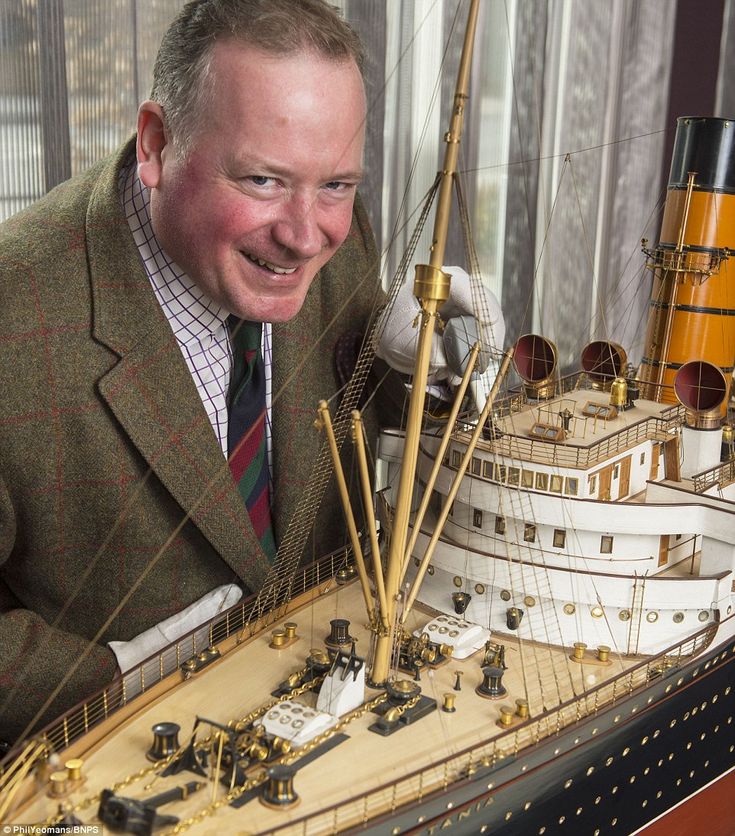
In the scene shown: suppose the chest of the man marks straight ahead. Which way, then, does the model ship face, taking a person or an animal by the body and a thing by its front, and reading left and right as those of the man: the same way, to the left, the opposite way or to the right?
to the right

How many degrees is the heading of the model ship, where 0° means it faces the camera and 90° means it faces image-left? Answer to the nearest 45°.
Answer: approximately 45°
